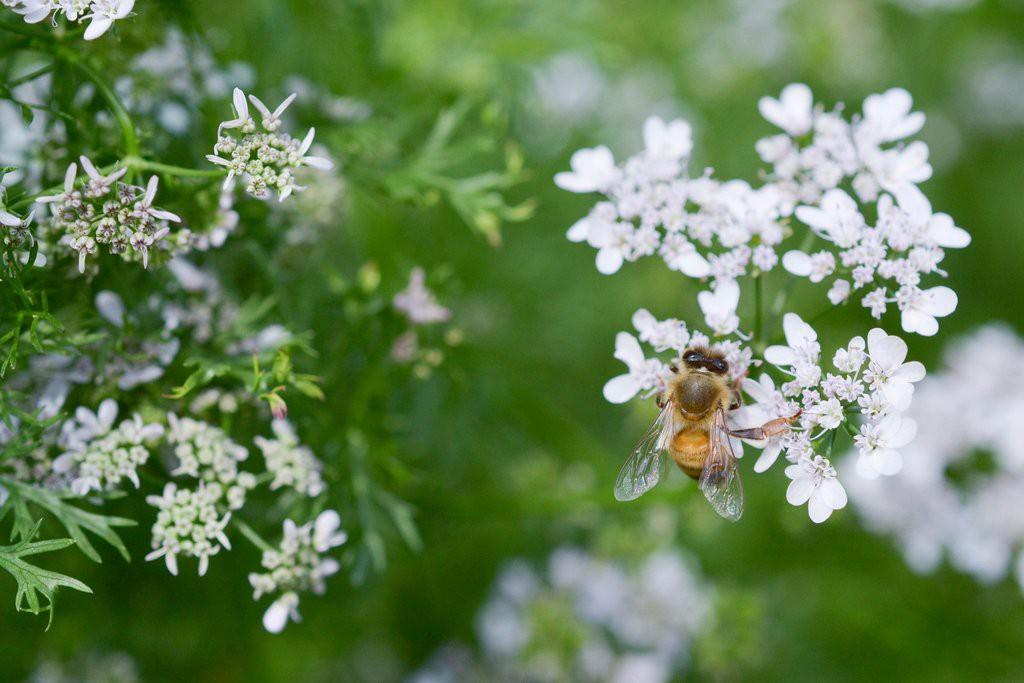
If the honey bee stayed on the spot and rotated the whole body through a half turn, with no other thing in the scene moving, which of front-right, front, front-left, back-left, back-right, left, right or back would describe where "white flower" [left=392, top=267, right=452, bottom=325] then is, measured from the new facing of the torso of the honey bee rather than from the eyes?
back-right

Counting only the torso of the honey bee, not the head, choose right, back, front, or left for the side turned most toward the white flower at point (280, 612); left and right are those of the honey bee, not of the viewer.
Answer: left

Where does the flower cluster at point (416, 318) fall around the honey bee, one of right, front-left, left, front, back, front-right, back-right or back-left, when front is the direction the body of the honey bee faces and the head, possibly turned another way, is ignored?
front-left

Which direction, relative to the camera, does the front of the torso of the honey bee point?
away from the camera

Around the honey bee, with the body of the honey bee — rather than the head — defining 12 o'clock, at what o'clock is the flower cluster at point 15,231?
The flower cluster is roughly at 9 o'clock from the honey bee.

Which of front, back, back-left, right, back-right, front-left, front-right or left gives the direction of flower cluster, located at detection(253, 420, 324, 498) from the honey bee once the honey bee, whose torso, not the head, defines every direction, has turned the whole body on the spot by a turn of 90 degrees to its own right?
back

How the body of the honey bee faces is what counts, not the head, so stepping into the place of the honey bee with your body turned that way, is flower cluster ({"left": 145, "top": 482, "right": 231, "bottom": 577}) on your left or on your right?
on your left

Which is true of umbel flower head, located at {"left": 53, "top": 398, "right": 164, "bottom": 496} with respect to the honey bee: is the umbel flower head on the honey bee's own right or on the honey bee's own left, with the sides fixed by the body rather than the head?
on the honey bee's own left

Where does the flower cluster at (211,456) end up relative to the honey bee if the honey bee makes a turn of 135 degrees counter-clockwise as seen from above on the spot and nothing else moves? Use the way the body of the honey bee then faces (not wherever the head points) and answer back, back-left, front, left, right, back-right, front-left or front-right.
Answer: front-right
